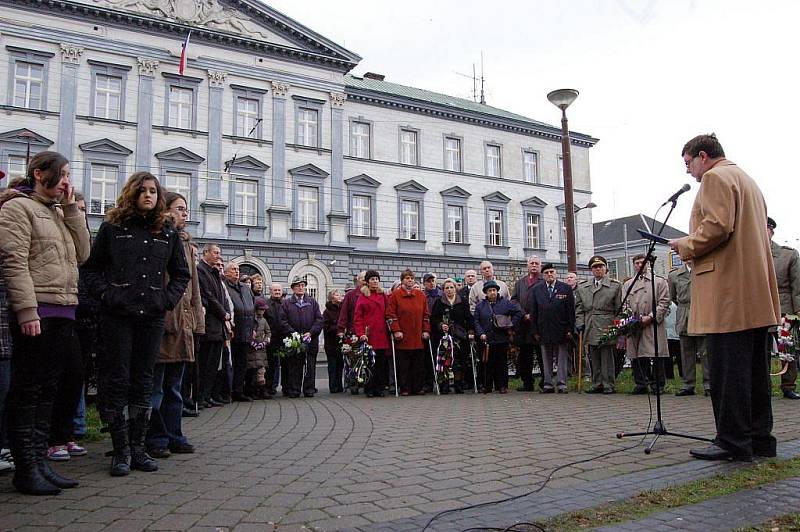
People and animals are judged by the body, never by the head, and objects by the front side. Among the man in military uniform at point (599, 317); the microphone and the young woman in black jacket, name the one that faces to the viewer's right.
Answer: the microphone

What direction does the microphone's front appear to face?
to the viewer's right

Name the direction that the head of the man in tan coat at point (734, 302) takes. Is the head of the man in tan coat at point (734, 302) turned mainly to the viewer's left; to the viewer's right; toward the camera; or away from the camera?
to the viewer's left

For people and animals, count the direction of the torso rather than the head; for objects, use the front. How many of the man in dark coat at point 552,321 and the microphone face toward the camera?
1

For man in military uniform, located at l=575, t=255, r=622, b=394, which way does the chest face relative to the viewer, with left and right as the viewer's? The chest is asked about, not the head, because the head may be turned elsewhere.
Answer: facing the viewer

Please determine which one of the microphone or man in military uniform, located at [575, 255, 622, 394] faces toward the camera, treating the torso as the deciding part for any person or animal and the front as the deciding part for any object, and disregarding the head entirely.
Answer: the man in military uniform

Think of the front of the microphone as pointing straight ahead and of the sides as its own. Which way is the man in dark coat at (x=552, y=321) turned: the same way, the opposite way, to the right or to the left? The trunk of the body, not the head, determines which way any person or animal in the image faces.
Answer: to the right

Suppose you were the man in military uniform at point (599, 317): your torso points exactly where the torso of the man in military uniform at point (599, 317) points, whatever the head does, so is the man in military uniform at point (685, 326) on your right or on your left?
on your left

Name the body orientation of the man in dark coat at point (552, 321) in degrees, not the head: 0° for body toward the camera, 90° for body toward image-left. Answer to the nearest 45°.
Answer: approximately 0°

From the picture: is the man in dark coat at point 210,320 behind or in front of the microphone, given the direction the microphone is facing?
behind

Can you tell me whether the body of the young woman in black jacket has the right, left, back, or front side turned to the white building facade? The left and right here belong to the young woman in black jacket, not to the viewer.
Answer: back

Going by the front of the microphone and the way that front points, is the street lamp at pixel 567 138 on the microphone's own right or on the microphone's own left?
on the microphone's own left

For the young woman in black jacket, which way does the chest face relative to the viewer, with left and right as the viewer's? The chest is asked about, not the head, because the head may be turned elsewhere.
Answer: facing the viewer

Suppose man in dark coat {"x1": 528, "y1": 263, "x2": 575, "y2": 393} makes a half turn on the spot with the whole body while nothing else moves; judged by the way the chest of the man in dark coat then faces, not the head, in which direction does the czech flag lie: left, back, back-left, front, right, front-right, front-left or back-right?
front-left
